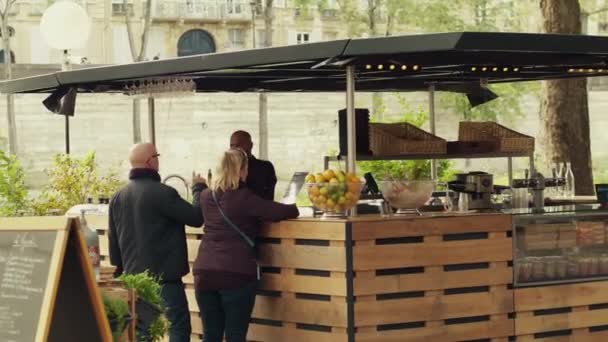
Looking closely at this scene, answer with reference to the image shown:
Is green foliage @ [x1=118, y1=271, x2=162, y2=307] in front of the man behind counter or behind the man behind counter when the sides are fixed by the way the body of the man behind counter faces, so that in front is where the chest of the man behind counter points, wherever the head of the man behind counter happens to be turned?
in front

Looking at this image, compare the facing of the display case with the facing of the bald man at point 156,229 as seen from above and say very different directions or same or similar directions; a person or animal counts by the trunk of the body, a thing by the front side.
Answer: very different directions

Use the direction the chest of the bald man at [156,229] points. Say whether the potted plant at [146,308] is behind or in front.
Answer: behind

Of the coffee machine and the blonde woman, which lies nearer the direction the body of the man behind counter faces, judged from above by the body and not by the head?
the blonde woman

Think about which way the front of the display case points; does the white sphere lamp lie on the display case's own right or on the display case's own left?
on the display case's own right

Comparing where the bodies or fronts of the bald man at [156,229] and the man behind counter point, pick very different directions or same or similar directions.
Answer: very different directions

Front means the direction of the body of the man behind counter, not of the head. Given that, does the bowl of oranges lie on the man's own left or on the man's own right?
on the man's own left

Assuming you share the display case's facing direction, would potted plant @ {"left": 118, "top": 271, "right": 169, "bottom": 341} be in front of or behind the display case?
in front

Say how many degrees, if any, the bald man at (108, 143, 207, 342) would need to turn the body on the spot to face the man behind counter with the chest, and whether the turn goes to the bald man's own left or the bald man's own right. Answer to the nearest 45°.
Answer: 0° — they already face them

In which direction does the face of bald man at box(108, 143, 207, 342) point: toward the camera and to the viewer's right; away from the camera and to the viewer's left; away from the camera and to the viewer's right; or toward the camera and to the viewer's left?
away from the camera and to the viewer's right

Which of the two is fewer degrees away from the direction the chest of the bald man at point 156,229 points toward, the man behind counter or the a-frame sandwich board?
the man behind counter

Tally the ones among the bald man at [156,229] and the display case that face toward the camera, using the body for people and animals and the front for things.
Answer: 1

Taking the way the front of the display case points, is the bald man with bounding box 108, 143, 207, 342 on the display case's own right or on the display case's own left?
on the display case's own right

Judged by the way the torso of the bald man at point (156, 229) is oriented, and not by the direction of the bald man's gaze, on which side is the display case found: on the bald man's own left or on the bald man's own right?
on the bald man's own right

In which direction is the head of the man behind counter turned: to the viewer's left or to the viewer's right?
to the viewer's left
